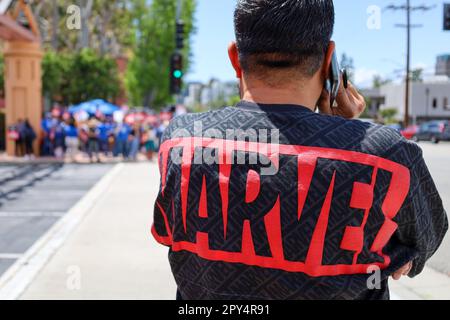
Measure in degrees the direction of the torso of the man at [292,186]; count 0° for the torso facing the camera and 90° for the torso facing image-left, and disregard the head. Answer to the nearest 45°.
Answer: approximately 180°

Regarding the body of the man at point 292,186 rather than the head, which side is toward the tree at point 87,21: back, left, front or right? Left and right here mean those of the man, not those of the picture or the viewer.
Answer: front

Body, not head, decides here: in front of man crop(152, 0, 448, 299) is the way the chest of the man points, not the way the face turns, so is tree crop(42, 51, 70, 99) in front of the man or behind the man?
in front

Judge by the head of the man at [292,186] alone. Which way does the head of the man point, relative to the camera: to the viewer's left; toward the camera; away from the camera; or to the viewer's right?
away from the camera

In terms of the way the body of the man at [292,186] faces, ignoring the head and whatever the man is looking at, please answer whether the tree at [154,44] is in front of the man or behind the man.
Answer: in front

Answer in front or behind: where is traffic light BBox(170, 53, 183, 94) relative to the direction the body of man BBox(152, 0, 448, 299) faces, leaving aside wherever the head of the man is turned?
in front
